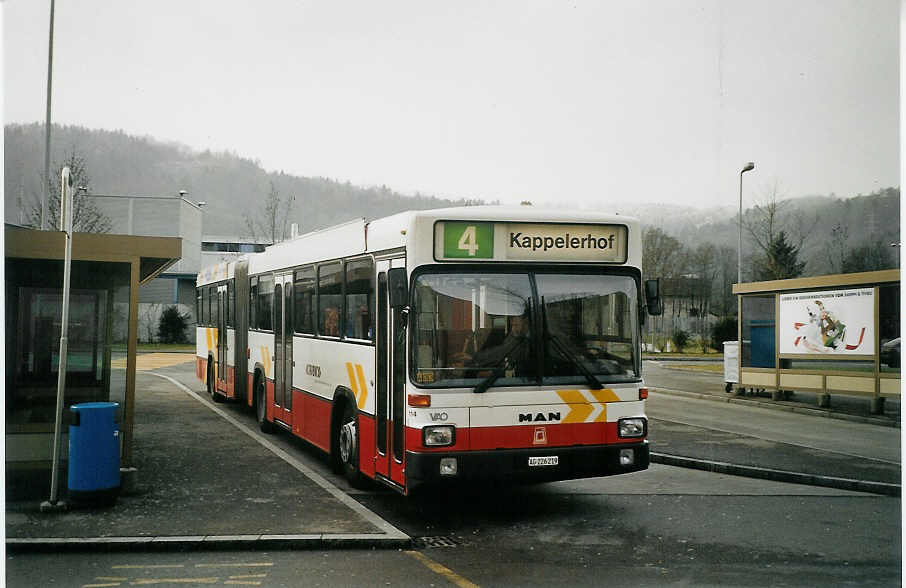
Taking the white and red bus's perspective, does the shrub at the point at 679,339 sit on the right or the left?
on its left

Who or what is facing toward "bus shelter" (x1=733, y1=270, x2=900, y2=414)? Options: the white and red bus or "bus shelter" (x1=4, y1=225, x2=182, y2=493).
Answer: "bus shelter" (x1=4, y1=225, x2=182, y2=493)

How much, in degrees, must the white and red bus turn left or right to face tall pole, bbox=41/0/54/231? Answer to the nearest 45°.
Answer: approximately 135° to its right

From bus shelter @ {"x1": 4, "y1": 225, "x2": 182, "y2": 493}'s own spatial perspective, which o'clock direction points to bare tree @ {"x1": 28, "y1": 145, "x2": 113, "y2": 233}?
The bare tree is roughly at 9 o'clock from the bus shelter.

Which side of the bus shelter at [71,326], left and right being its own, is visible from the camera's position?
right

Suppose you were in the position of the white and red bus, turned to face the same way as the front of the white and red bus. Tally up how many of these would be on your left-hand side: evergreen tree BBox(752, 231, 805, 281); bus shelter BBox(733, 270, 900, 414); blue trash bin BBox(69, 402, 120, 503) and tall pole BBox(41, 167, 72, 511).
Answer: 2

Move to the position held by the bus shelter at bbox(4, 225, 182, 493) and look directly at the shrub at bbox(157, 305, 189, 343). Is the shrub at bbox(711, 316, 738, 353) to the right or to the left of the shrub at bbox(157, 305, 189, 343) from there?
right

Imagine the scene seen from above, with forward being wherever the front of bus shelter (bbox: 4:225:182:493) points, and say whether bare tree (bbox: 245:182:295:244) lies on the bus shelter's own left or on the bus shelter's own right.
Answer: on the bus shelter's own left

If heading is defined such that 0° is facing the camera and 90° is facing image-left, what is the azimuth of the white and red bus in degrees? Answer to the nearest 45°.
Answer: approximately 315°

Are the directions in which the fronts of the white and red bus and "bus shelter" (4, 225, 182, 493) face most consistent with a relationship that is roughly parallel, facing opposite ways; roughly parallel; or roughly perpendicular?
roughly perpendicular
